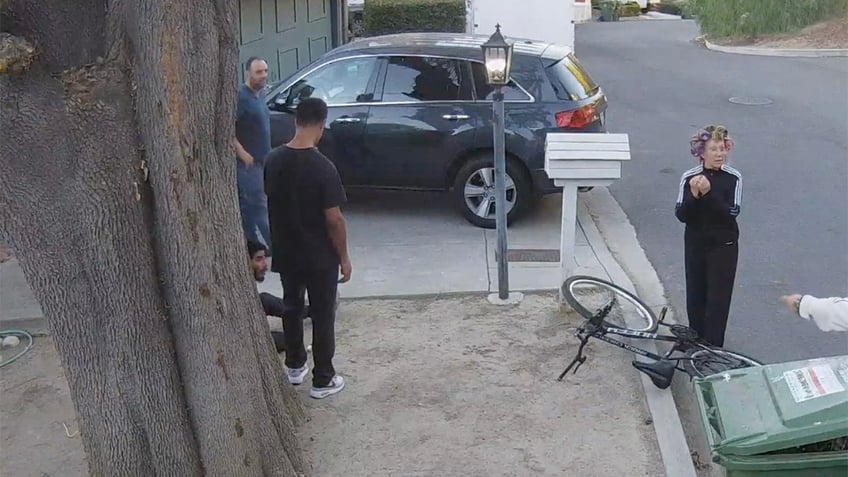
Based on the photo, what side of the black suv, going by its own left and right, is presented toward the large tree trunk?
left

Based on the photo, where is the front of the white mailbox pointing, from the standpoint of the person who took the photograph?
facing to the right of the viewer

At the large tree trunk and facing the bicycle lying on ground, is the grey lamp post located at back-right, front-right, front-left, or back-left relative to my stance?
front-left

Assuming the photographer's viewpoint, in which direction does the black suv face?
facing to the left of the viewer

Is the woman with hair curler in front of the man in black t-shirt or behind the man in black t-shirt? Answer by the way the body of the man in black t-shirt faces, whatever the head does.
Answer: in front

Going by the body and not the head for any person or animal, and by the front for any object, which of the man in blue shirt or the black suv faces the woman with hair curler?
the man in blue shirt

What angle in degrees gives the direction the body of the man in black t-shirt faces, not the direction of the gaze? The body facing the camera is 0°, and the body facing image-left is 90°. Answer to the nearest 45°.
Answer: approximately 225°

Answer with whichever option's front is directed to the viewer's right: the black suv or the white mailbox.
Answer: the white mailbox

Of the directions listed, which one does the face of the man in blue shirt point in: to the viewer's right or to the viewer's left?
to the viewer's right

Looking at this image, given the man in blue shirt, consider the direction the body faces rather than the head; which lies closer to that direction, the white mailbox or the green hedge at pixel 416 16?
the white mailbox

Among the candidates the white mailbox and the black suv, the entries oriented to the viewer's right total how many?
1

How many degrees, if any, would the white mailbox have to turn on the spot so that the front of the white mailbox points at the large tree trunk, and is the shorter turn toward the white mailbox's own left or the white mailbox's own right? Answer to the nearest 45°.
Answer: approximately 135° to the white mailbox's own right

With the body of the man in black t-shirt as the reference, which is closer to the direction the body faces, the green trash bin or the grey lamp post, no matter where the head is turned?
the grey lamp post

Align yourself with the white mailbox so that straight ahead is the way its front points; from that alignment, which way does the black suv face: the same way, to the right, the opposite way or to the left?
the opposite way

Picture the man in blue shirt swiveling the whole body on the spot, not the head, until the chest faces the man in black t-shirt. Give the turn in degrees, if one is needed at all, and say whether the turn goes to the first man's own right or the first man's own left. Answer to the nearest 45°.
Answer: approximately 45° to the first man's own right

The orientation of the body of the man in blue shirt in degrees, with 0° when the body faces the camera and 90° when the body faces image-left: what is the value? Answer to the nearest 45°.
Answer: approximately 315°

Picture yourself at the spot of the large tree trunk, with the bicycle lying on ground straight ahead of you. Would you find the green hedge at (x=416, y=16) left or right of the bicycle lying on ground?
left

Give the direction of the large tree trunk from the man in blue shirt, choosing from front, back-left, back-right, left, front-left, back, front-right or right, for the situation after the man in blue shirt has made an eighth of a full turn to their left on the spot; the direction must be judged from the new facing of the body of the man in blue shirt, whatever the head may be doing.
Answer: right

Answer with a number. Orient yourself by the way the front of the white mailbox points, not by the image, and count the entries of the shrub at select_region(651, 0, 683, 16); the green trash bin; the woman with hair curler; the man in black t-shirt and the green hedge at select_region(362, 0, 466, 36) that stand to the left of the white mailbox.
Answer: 2

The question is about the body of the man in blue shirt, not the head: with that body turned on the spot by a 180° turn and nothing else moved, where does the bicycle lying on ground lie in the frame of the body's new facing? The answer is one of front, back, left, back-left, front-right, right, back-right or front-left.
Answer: back

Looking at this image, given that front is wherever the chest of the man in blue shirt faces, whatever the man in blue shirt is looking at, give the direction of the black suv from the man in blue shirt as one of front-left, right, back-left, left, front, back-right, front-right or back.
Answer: left
